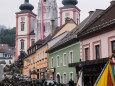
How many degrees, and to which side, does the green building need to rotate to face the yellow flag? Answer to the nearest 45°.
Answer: approximately 45° to its left

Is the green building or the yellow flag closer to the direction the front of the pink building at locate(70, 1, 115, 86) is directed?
the yellow flag

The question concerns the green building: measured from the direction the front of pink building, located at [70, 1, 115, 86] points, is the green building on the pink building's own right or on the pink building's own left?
on the pink building's own right

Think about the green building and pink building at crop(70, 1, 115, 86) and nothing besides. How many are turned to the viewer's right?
0

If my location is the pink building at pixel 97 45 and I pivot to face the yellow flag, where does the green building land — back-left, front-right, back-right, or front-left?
back-right

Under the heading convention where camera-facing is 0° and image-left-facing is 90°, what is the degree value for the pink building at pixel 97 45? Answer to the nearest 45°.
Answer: approximately 45°

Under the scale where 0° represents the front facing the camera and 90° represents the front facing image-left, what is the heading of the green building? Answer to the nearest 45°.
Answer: approximately 45°

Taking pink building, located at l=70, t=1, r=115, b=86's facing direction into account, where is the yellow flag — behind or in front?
in front
